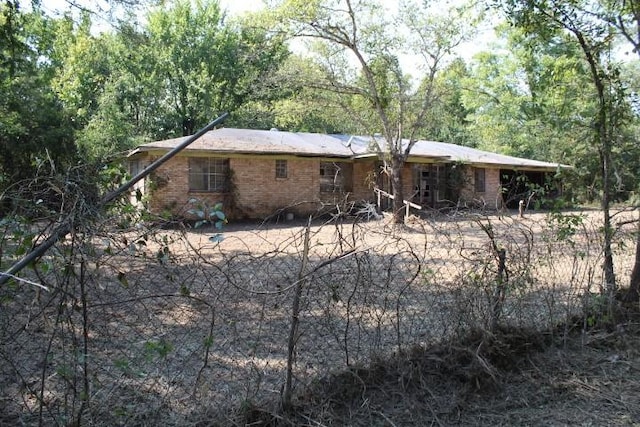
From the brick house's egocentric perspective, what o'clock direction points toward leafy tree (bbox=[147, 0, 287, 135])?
The leafy tree is roughly at 5 o'clock from the brick house.

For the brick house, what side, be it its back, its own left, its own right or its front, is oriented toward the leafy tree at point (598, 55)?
front

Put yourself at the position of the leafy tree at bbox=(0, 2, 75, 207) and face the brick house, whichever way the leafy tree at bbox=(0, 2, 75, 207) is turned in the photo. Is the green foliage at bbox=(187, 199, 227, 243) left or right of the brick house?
right

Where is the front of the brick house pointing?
toward the camera

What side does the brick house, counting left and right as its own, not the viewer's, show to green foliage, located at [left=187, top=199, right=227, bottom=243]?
front

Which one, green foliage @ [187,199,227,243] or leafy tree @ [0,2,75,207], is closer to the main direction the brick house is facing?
the green foliage

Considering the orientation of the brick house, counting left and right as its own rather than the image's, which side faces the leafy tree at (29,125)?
right

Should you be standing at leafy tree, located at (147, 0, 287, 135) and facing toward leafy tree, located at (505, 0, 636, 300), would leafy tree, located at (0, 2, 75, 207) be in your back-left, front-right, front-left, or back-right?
front-right
